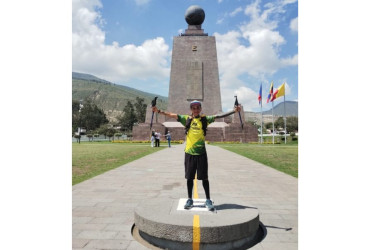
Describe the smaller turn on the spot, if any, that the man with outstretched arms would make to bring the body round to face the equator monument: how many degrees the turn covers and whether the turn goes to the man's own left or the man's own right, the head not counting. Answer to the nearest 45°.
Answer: approximately 180°

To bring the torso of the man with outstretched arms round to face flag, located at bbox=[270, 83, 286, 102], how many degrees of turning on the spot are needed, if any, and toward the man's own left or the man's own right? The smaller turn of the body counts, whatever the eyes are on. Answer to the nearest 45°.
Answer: approximately 180°

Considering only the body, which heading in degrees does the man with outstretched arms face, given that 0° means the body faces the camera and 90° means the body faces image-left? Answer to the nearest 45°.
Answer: approximately 0°
